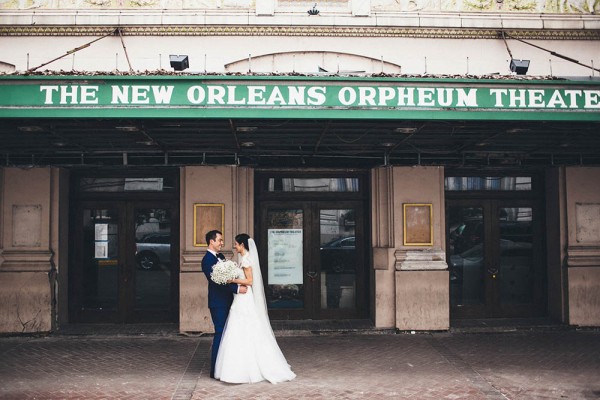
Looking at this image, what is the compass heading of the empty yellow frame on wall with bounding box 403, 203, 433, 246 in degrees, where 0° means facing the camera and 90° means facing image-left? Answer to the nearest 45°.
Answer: approximately 0°

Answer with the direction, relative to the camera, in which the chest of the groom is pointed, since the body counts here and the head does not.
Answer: to the viewer's right

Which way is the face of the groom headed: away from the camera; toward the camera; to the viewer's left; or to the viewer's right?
to the viewer's right

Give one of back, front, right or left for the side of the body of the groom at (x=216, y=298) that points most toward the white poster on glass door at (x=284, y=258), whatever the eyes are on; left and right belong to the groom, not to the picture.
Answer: left

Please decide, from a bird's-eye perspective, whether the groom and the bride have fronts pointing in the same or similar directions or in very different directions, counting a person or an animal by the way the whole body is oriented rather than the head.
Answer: very different directions

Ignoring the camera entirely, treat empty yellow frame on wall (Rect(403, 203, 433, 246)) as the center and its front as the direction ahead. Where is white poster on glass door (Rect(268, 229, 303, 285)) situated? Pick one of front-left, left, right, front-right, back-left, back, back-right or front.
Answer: right

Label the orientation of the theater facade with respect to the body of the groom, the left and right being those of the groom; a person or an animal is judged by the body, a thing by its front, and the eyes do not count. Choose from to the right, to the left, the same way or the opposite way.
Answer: to the right

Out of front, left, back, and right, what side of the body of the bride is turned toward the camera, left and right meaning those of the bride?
left

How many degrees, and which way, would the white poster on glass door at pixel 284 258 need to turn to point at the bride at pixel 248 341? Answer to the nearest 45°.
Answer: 0° — it already faces them

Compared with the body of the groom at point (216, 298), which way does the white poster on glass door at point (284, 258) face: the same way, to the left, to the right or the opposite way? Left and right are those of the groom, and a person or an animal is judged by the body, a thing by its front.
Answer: to the right

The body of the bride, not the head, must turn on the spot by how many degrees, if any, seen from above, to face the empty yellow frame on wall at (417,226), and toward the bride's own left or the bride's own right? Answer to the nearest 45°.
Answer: approximately 135° to the bride's own right

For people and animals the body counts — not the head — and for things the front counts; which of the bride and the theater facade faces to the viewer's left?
the bride

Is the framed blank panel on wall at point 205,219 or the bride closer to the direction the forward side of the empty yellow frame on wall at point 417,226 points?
the bride

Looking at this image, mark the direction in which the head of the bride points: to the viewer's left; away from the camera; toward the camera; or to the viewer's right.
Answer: to the viewer's left
